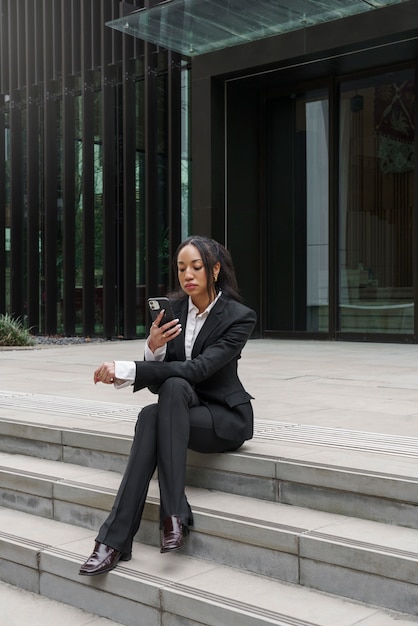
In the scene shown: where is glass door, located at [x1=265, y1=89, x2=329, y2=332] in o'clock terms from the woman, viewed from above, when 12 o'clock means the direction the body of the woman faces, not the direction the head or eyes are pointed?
The glass door is roughly at 5 o'clock from the woman.

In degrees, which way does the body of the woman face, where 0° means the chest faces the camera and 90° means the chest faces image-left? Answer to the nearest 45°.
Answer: approximately 45°

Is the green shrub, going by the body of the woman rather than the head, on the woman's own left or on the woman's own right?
on the woman's own right

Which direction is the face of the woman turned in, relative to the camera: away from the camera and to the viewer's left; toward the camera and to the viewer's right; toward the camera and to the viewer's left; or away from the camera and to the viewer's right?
toward the camera and to the viewer's left
